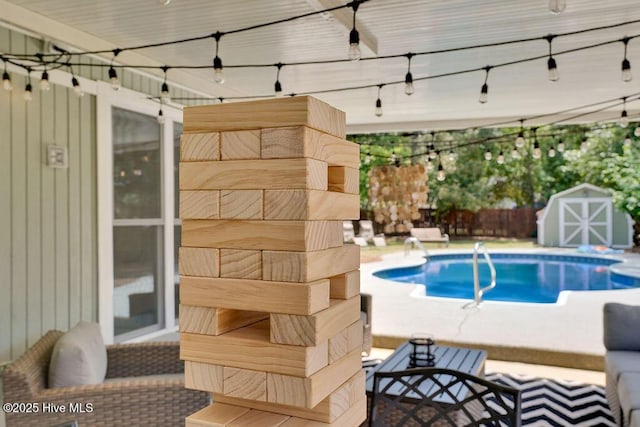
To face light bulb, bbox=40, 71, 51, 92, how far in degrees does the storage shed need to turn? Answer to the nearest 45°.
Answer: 0° — it already faces it

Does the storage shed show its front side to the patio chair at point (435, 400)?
yes

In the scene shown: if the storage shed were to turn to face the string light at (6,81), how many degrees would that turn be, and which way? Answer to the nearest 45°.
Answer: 0° — it already faces it

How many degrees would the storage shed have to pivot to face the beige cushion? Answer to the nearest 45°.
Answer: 0° — it already faces it

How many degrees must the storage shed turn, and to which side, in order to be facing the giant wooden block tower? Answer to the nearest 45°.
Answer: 0° — it already faces it

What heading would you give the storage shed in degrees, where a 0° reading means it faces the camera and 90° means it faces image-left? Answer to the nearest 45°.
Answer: approximately 0°
